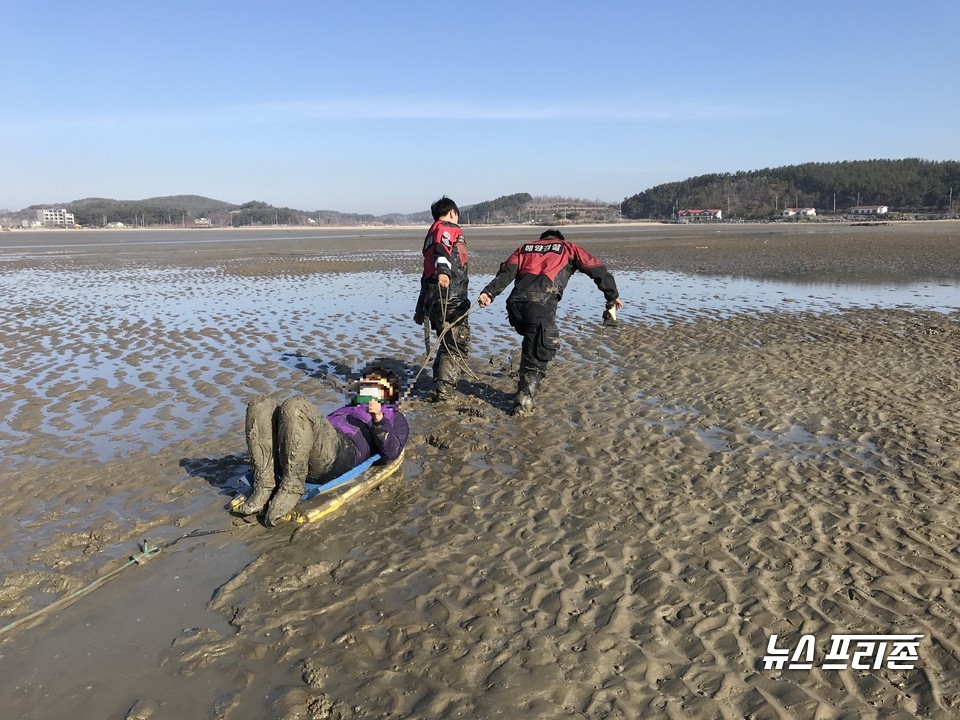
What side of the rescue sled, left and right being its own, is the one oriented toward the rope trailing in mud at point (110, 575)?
back

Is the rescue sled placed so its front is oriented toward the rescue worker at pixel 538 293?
yes

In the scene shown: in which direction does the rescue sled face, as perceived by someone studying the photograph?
facing away from the viewer and to the right of the viewer

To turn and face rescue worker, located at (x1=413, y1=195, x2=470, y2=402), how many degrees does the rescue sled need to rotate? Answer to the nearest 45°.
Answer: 0° — it already faces them

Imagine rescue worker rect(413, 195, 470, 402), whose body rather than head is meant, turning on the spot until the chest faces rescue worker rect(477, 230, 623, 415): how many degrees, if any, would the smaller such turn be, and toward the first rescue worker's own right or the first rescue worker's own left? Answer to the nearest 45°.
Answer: approximately 45° to the first rescue worker's own right

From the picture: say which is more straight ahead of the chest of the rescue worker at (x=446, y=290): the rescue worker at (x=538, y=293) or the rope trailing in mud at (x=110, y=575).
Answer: the rescue worker
